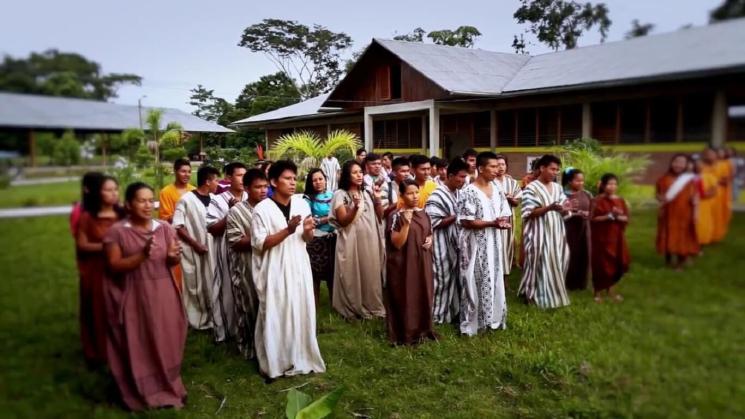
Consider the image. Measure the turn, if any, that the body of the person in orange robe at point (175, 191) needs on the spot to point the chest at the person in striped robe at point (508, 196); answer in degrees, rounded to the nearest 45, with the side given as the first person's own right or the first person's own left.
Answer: approximately 45° to the first person's own left

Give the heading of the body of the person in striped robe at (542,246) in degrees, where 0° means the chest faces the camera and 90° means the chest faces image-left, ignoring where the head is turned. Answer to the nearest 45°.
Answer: approximately 315°

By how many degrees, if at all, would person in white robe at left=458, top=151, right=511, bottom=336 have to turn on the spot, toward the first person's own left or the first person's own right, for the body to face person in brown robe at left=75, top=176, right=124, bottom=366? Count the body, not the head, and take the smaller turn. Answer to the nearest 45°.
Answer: approximately 90° to the first person's own right

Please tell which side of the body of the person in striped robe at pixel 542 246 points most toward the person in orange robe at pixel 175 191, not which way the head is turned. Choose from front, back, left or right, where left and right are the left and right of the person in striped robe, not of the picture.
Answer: right
